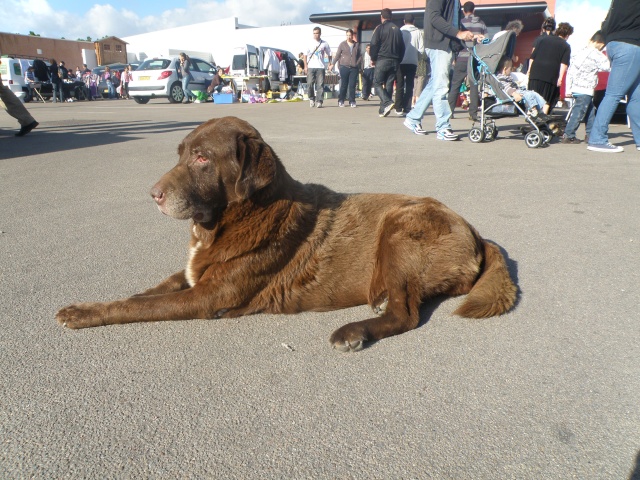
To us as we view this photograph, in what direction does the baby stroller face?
facing to the right of the viewer

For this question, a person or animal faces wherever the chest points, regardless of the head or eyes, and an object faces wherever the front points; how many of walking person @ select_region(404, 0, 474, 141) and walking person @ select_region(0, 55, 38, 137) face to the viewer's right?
1

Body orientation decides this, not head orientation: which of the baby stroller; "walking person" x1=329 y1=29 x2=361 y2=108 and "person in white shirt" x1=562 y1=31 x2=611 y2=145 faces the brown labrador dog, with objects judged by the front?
the walking person

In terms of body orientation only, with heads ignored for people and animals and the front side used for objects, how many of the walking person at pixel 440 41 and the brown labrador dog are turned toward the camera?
0

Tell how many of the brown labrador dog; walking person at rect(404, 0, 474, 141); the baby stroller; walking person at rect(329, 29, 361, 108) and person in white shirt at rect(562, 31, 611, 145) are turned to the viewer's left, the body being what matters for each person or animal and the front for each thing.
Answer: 1

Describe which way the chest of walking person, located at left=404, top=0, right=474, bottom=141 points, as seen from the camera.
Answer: to the viewer's right

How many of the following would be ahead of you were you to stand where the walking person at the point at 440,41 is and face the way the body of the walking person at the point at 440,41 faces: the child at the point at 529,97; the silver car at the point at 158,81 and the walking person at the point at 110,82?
1

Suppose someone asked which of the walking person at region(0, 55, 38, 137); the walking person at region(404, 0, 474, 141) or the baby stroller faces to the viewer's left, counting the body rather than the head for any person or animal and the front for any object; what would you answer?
the walking person at region(0, 55, 38, 137)

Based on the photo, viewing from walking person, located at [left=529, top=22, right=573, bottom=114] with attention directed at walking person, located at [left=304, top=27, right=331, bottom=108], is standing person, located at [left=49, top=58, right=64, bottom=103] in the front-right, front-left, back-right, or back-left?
front-right

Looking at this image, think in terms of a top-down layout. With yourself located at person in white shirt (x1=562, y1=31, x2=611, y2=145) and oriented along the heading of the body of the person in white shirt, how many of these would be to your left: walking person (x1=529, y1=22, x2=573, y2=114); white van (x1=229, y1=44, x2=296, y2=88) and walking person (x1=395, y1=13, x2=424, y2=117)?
3

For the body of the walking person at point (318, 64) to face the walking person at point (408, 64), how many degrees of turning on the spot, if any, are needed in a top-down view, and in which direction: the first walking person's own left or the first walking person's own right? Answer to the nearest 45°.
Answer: approximately 45° to the first walking person's own left

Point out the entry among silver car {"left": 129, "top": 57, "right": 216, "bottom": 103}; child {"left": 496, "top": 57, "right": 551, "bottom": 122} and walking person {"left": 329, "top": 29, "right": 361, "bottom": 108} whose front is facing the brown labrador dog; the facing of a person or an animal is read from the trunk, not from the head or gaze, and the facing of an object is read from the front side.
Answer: the walking person

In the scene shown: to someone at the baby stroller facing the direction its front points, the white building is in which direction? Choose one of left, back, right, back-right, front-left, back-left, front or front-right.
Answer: back-left

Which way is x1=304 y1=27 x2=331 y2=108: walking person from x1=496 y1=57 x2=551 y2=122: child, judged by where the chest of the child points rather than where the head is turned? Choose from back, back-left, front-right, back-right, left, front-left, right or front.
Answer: back-left

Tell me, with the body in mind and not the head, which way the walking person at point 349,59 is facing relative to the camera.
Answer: toward the camera

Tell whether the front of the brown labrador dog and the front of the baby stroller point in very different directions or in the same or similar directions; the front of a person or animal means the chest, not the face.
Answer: very different directions

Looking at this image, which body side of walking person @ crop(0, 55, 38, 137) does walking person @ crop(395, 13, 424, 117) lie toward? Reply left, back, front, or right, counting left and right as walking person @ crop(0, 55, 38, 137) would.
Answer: back

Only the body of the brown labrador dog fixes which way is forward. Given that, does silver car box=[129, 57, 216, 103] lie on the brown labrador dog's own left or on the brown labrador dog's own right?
on the brown labrador dog's own right
